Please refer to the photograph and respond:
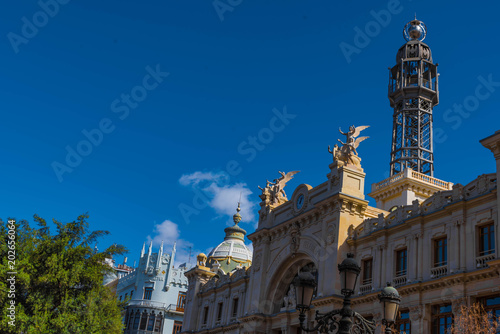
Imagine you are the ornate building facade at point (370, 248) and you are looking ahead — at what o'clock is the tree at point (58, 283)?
The tree is roughly at 1 o'clock from the ornate building facade.

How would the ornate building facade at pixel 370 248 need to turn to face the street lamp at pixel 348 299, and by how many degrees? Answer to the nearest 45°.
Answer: approximately 45° to its left

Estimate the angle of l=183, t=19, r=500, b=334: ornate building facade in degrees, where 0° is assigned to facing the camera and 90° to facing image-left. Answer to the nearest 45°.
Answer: approximately 45°

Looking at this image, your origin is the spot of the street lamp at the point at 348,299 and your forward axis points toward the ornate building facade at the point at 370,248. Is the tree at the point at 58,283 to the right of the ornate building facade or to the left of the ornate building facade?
left
